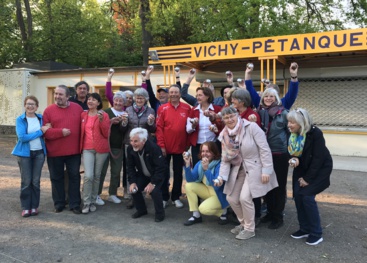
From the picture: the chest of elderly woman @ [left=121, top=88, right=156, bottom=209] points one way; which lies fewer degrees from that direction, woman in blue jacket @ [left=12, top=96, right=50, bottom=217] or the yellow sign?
the woman in blue jacket

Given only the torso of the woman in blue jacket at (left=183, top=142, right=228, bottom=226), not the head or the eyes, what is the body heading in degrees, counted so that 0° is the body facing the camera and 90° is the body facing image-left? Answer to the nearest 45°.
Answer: approximately 45°

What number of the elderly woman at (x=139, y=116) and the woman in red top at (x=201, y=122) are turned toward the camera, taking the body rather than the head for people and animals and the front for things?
2

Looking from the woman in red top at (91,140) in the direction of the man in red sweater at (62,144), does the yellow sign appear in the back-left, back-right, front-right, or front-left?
back-right

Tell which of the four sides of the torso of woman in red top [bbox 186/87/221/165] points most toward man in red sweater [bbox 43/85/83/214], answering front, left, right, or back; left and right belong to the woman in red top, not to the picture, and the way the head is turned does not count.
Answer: right

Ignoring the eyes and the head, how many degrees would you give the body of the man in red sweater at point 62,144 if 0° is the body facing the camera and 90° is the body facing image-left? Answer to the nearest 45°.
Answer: approximately 0°

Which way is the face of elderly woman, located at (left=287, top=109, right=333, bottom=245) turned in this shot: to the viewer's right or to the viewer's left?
to the viewer's left

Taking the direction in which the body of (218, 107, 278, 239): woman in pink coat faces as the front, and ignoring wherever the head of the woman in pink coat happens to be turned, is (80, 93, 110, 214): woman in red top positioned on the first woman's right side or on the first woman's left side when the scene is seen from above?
on the first woman's right side

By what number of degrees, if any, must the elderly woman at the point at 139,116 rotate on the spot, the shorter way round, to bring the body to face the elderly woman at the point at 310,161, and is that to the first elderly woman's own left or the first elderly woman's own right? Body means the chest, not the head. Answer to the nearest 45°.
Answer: approximately 45° to the first elderly woman's own left

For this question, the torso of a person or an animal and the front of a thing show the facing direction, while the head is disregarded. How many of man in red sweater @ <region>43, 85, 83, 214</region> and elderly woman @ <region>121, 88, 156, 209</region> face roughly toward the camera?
2

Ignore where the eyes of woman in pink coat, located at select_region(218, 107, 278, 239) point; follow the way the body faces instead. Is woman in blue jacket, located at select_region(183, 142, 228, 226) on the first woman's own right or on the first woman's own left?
on the first woman's own right

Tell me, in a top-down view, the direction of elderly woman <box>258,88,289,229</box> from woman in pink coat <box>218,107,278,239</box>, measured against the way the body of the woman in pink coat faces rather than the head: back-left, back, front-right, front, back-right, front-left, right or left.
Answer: back

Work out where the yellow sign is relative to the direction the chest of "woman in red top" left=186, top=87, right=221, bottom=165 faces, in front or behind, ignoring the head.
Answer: behind
